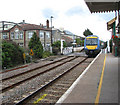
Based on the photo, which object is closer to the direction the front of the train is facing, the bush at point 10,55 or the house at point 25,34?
the bush

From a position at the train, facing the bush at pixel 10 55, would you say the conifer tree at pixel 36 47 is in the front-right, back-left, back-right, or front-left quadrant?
front-right

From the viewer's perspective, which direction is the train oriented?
toward the camera

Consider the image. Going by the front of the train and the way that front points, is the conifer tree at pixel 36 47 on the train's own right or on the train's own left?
on the train's own right

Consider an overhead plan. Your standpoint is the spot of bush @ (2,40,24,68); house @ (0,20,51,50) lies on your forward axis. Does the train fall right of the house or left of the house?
right

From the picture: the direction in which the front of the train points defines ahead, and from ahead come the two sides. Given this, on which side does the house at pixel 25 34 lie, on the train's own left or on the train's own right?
on the train's own right

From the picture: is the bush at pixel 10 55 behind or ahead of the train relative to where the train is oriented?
ahead

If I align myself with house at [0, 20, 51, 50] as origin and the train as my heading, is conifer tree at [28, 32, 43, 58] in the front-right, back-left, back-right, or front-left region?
front-right

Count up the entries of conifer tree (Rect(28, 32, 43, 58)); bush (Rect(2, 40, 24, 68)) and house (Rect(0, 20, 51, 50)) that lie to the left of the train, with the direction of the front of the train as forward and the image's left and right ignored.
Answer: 0
